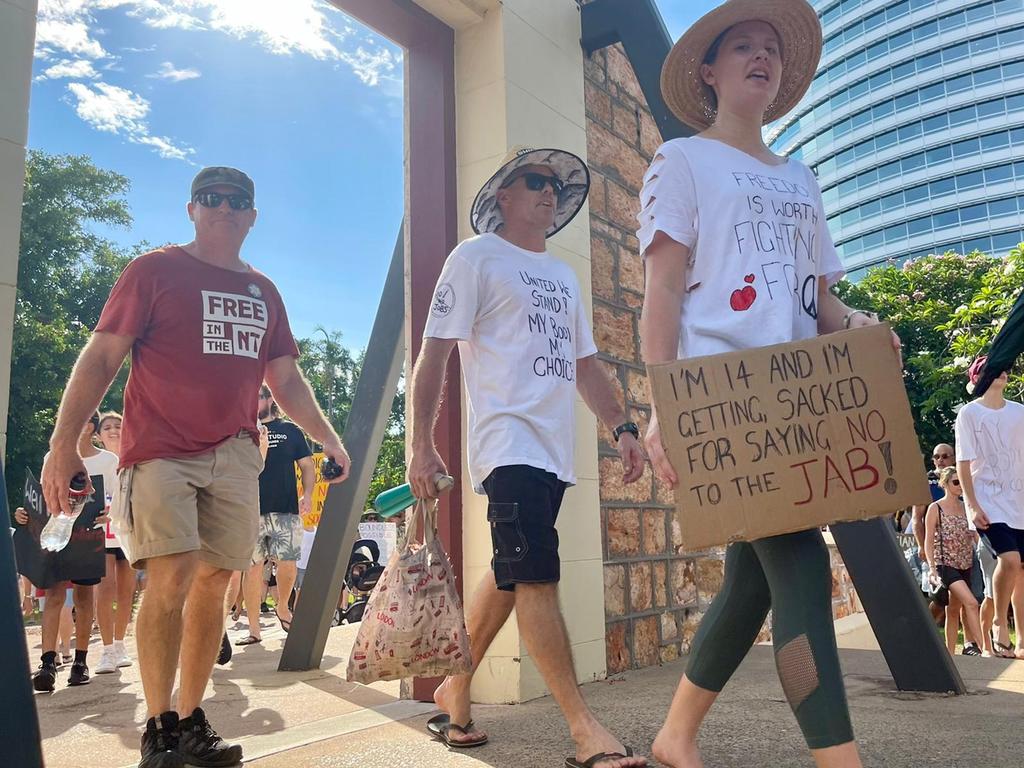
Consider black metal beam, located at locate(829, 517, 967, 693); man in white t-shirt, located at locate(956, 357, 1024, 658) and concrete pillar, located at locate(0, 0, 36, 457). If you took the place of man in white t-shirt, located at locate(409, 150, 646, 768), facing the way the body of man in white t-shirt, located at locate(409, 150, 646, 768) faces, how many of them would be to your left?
2

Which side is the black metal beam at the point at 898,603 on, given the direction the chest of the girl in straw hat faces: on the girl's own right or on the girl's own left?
on the girl's own left

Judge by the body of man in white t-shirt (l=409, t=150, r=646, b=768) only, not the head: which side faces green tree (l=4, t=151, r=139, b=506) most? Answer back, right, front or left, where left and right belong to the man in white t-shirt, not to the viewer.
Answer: back

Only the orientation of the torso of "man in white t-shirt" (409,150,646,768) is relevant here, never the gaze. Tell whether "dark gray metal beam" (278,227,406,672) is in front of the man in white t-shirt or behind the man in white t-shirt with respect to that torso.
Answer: behind

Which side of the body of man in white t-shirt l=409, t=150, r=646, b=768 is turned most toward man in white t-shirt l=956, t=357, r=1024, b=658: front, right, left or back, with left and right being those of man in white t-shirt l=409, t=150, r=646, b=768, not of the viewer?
left

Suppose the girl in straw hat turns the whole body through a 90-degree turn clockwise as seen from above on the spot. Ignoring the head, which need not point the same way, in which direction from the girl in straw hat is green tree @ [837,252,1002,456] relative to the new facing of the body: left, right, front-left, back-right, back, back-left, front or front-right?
back-right

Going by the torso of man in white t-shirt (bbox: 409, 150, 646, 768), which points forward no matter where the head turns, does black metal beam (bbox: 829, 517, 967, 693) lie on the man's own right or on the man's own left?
on the man's own left

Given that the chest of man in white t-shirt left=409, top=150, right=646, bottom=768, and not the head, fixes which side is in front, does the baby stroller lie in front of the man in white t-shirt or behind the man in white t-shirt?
behind
